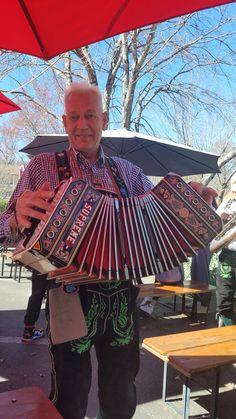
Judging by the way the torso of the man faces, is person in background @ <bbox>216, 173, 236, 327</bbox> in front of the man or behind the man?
behind

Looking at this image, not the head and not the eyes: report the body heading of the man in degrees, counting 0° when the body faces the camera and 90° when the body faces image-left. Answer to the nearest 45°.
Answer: approximately 0°

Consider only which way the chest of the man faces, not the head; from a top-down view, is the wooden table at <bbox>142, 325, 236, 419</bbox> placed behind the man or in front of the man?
behind

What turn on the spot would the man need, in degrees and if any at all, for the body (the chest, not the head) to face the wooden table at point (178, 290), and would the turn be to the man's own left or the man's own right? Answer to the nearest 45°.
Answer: approximately 180°

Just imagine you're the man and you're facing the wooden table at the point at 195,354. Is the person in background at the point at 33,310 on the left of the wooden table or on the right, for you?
left

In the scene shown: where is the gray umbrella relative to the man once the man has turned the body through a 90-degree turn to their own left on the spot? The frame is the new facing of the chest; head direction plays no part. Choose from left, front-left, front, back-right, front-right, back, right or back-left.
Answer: left
